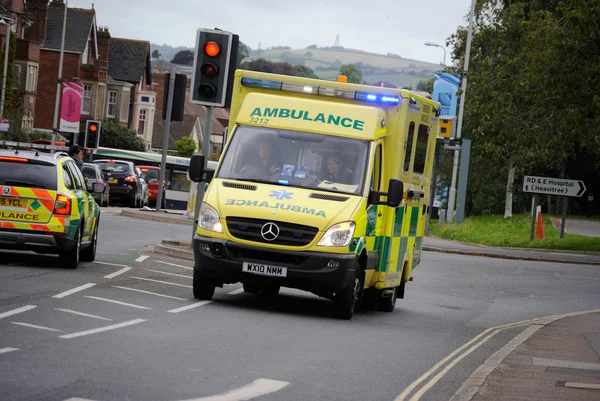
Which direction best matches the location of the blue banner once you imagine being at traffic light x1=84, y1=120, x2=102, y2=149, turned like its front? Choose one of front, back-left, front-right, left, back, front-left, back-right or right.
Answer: left

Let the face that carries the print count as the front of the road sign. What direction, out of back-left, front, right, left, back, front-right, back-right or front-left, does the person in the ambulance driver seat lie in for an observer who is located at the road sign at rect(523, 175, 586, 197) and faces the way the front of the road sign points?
front

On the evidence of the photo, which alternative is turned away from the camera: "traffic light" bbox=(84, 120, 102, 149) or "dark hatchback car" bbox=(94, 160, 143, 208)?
the dark hatchback car

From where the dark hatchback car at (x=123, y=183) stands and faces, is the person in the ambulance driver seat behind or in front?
behind

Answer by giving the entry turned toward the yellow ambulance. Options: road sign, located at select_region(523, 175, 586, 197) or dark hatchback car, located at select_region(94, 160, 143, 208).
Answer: the road sign

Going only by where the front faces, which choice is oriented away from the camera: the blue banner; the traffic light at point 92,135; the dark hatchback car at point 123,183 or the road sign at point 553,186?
the dark hatchback car

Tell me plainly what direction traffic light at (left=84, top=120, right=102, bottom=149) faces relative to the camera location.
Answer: facing the viewer

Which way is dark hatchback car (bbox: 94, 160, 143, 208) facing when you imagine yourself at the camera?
facing away from the viewer

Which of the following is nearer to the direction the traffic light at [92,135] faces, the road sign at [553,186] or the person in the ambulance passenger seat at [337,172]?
the person in the ambulance passenger seat

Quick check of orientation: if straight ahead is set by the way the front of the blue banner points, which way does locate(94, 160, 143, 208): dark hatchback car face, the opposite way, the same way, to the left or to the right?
the opposite way

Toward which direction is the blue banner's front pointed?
toward the camera

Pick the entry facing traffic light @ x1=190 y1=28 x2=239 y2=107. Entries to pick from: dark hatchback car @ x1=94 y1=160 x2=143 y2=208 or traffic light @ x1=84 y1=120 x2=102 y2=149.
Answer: traffic light @ x1=84 y1=120 x2=102 y2=149

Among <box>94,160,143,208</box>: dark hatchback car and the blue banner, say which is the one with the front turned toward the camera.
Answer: the blue banner

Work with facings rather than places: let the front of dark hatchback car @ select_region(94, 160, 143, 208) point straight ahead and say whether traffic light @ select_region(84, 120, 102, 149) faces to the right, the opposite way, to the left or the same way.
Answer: the opposite way

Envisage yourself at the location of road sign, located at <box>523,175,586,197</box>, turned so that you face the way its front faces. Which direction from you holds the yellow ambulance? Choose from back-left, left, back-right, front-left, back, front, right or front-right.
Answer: front

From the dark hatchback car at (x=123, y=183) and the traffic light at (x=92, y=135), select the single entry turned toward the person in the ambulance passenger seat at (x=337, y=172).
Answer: the traffic light

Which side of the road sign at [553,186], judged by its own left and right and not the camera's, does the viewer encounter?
front
